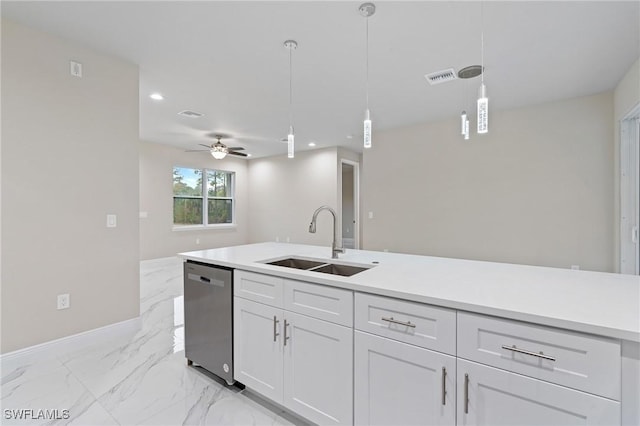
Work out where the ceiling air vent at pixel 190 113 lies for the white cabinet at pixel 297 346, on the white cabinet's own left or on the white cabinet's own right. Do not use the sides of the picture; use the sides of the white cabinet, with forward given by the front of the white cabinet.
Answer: on the white cabinet's own right

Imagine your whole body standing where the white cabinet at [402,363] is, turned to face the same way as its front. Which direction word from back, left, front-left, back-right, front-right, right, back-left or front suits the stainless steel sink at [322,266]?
right

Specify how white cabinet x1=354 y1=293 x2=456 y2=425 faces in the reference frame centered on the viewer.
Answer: facing the viewer and to the left of the viewer

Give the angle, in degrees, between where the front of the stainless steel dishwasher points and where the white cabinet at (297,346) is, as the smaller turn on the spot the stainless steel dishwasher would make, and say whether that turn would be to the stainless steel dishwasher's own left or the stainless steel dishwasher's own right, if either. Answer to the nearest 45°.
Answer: approximately 90° to the stainless steel dishwasher's own left

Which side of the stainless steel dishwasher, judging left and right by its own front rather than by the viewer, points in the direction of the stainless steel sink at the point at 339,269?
left

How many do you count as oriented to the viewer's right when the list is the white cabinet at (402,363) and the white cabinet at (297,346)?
0

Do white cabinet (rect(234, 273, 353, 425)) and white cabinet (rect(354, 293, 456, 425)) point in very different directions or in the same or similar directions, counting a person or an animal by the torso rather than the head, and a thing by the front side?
same or similar directions

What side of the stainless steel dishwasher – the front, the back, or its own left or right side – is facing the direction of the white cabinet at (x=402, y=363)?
left

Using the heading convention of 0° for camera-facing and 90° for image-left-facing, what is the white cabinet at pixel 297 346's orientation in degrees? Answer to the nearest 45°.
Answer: approximately 45°

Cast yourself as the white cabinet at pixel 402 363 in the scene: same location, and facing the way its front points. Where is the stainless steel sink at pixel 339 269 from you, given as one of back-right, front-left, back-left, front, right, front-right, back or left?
right

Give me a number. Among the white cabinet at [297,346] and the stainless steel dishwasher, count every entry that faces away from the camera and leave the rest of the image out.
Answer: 0

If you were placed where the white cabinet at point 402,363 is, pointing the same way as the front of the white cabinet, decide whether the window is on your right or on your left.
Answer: on your right
